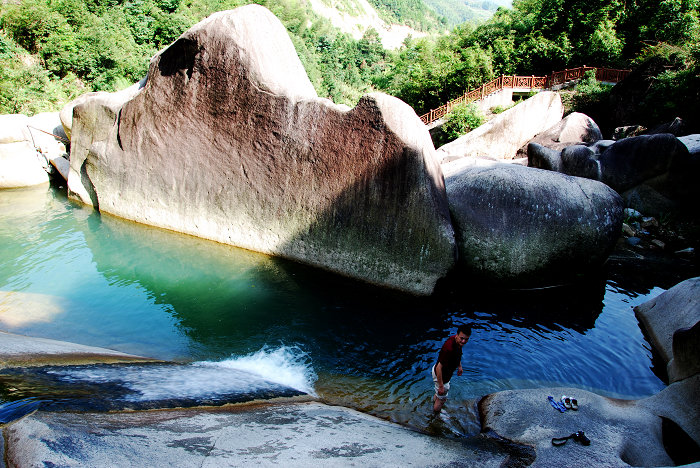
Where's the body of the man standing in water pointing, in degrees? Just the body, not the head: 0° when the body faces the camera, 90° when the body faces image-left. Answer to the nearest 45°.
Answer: approximately 315°

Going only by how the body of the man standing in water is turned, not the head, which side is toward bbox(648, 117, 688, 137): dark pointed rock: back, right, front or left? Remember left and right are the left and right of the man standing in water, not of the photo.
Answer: left

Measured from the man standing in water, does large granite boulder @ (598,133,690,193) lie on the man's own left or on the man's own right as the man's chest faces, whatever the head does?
on the man's own left

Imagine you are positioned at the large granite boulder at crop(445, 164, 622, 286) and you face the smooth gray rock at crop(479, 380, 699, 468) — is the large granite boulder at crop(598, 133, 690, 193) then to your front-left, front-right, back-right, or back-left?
back-left

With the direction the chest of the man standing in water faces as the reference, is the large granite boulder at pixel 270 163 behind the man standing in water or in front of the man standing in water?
behind

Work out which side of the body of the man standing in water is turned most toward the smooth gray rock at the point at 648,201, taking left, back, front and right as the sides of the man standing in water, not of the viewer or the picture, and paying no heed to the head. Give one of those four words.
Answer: left
